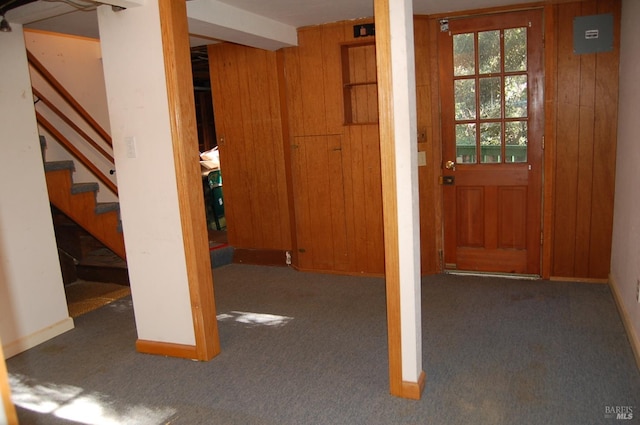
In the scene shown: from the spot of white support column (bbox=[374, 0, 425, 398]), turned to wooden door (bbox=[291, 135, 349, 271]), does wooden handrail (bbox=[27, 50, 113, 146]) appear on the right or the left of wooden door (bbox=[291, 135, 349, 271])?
left

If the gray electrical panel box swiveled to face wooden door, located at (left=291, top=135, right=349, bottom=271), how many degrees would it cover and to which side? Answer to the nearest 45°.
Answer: approximately 90° to its right

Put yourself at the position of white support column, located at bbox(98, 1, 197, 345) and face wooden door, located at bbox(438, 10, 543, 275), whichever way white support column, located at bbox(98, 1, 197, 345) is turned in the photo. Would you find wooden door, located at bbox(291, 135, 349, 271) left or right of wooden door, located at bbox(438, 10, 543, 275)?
left

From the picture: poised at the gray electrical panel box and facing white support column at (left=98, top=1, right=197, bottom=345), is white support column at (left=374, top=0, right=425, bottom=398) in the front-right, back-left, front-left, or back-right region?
front-left

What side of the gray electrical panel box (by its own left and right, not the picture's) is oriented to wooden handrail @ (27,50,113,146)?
right

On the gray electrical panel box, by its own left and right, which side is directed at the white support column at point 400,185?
front

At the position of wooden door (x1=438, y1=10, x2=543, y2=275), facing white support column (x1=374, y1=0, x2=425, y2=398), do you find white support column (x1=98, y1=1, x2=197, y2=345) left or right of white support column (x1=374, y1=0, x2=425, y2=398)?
right

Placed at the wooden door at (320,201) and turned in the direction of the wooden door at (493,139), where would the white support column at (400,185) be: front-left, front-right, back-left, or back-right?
front-right

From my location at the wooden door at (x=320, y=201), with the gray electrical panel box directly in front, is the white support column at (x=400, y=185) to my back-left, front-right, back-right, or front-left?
front-right

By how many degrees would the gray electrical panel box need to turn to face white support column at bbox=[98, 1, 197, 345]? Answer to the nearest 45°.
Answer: approximately 45° to its right

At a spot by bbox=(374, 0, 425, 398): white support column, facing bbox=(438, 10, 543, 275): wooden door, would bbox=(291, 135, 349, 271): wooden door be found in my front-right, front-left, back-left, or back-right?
front-left

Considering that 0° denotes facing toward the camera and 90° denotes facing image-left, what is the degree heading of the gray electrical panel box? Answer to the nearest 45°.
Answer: approximately 0°
